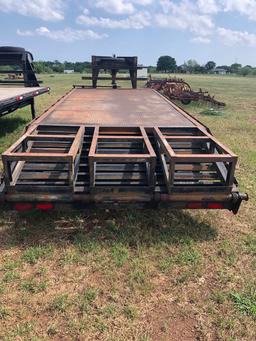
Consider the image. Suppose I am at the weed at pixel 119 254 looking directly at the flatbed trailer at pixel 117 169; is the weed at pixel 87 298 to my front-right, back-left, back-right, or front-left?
back-left

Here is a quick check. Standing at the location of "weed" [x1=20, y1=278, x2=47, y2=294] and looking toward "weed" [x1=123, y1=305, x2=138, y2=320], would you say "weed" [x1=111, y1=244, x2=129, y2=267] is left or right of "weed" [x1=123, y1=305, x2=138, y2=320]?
left

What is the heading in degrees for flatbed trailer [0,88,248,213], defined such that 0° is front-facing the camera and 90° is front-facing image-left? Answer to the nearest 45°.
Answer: approximately 180°

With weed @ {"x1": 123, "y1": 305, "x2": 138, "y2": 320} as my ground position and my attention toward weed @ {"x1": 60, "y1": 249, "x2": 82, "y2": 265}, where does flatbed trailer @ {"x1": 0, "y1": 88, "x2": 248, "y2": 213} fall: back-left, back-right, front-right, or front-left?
front-right

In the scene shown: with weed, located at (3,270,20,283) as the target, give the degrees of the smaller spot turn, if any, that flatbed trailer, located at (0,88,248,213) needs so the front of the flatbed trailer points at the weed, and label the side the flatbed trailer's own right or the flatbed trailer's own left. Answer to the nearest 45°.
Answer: approximately 135° to the flatbed trailer's own left

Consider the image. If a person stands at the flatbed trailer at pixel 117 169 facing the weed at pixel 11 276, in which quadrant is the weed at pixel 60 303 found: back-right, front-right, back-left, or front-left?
front-left

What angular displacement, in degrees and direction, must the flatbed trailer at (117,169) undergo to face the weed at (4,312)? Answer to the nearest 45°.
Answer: approximately 135° to its left

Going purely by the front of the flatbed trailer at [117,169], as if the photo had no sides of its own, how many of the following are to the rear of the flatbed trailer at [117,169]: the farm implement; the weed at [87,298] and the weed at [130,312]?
2

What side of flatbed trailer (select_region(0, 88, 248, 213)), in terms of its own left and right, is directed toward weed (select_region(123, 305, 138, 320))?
back

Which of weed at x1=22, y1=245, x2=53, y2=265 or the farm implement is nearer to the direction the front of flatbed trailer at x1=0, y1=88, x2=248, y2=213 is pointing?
the farm implement

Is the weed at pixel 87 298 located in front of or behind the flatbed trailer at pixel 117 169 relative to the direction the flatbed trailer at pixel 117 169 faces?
behind

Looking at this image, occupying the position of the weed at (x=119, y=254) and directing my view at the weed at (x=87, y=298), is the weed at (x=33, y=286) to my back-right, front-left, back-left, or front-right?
front-right

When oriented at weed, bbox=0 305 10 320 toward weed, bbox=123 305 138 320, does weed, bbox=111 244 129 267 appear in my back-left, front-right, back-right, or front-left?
front-left

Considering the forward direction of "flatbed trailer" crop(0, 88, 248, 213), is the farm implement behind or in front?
in front
